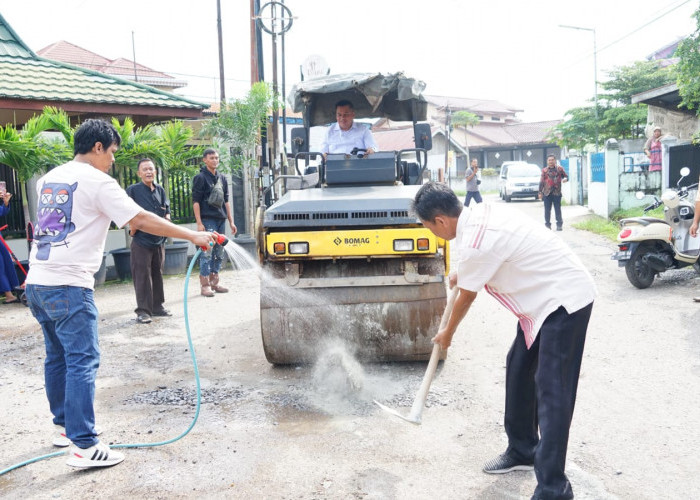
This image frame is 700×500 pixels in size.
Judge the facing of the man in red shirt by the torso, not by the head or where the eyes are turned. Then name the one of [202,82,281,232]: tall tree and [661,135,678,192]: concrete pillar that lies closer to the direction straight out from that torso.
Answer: the tall tree

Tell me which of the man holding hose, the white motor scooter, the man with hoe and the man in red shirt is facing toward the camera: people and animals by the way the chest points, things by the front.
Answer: the man in red shirt

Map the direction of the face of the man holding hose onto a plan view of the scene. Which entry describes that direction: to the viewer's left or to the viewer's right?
to the viewer's right

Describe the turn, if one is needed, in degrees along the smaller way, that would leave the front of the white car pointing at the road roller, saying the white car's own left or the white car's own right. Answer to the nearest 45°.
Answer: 0° — it already faces it

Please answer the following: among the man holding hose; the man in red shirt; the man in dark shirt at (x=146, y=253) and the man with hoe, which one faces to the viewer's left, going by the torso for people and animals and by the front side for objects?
the man with hoe

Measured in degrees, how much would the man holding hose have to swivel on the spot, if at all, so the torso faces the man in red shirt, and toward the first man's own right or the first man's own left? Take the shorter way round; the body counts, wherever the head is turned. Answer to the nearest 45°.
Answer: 0° — they already face them

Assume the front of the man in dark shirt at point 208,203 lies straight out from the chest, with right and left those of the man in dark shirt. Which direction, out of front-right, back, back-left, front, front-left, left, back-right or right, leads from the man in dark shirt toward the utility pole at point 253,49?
back-left

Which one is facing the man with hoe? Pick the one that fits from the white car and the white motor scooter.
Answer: the white car

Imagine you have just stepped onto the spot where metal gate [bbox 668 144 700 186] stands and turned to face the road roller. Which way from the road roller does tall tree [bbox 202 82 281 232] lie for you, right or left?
right

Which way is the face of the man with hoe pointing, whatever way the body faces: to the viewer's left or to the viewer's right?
to the viewer's left
